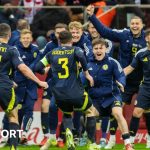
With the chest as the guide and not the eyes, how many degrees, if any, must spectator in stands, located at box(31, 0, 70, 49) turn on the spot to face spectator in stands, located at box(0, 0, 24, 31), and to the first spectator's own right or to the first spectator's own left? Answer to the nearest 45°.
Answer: approximately 90° to the first spectator's own right

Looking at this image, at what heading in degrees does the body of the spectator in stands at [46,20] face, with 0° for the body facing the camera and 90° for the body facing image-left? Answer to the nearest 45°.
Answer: approximately 0°
